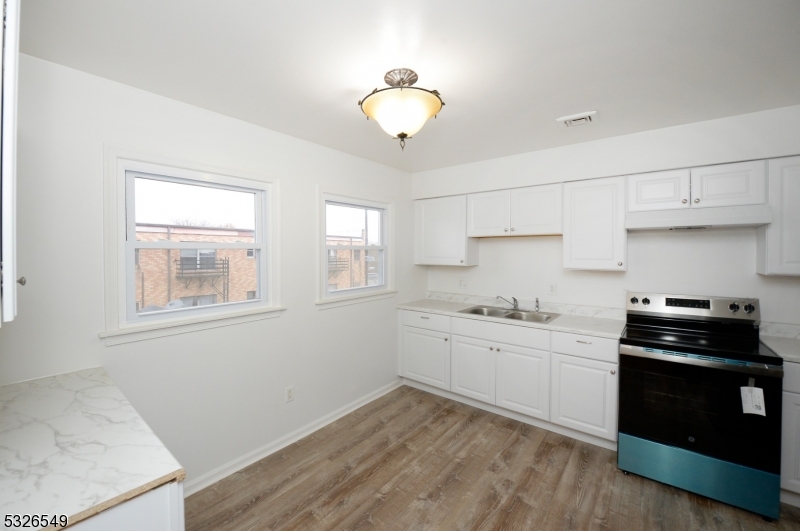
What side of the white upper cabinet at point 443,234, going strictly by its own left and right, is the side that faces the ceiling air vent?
left

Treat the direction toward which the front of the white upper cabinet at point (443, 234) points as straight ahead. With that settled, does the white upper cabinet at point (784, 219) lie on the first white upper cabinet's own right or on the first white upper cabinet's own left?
on the first white upper cabinet's own left

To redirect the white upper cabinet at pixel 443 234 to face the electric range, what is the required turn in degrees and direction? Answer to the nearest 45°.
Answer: approximately 90° to its left

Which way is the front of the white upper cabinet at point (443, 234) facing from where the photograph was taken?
facing the viewer and to the left of the viewer

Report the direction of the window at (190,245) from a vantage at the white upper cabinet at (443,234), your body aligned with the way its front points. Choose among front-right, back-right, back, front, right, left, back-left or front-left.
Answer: front

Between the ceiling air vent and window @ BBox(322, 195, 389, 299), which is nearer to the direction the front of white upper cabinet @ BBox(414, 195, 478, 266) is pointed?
the window

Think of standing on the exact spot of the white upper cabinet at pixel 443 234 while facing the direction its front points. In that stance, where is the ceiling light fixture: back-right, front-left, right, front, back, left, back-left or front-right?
front-left

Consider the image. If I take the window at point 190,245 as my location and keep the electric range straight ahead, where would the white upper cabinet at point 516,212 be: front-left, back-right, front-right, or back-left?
front-left

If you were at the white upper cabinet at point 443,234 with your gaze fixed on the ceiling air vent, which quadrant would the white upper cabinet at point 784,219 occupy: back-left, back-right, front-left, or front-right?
front-left
